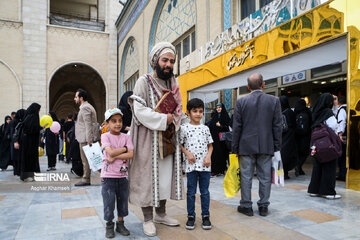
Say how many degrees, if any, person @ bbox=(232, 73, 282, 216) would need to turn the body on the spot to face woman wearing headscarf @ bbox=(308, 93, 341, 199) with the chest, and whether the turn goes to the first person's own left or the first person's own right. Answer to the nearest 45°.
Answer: approximately 45° to the first person's own right

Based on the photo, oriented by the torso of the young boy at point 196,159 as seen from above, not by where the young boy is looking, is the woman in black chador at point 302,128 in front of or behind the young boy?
behind

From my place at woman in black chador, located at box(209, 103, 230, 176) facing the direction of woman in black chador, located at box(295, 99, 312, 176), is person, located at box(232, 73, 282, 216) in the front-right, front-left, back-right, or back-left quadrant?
front-right

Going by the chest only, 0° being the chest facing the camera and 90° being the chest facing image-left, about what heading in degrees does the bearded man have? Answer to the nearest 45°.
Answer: approximately 315°

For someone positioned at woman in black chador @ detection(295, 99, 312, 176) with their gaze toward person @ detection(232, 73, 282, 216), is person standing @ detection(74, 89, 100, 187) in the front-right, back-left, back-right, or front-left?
front-right

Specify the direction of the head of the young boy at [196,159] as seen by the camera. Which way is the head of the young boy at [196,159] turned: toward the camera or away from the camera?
toward the camera

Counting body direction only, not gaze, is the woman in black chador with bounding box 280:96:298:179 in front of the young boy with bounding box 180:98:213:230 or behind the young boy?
behind

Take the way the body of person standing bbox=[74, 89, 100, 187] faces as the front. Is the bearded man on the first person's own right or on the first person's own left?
on the first person's own left

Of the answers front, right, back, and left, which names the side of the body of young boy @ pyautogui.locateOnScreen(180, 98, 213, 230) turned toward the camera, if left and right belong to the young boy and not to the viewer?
front

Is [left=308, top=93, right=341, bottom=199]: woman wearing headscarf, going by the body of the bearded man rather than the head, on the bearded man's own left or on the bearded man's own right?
on the bearded man's own left

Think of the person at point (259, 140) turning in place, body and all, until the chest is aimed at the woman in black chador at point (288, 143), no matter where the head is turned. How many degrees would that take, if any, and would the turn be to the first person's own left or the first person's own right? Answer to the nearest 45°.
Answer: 0° — they already face them

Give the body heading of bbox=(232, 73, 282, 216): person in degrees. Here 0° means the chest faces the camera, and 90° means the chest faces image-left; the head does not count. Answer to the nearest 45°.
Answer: approximately 180°

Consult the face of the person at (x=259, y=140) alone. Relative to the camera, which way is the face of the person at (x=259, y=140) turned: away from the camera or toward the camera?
away from the camera
